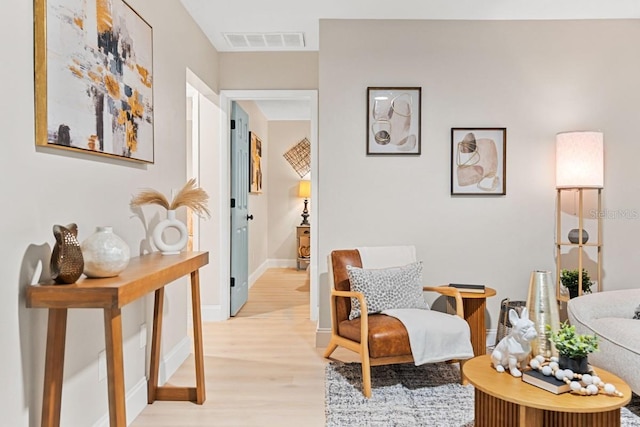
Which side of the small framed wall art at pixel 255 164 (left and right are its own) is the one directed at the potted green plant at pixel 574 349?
right

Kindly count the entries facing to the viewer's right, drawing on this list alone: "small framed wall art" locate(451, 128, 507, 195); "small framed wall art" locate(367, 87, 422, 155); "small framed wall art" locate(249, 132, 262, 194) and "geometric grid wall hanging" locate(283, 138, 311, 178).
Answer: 1

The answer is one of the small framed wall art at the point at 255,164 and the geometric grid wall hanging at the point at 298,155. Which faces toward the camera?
the geometric grid wall hanging

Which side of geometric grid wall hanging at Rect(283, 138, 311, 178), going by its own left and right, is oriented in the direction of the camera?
front

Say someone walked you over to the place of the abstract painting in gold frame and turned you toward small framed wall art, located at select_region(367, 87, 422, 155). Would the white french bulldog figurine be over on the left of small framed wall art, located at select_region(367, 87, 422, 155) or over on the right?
right

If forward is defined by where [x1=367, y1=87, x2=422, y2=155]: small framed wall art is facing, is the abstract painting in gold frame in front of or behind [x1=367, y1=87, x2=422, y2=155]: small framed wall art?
in front

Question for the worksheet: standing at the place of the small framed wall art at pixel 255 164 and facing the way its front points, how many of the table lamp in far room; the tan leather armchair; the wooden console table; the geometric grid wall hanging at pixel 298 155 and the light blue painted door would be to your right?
3

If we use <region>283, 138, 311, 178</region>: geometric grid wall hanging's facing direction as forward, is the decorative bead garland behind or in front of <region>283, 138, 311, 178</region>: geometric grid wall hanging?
in front

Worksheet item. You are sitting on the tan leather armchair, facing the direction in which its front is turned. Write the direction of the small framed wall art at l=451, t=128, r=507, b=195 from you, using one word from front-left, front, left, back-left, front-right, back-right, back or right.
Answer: left

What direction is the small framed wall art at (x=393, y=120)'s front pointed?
toward the camera

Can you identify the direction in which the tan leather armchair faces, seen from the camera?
facing the viewer and to the right of the viewer

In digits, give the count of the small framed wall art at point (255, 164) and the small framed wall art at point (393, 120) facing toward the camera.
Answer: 1

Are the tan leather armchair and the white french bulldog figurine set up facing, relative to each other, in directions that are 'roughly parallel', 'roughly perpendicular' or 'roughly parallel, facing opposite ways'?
roughly parallel

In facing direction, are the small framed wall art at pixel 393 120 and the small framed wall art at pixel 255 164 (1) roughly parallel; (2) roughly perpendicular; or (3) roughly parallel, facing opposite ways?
roughly perpendicular

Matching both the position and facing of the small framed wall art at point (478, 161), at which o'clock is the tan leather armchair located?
The tan leather armchair is roughly at 1 o'clock from the small framed wall art.
